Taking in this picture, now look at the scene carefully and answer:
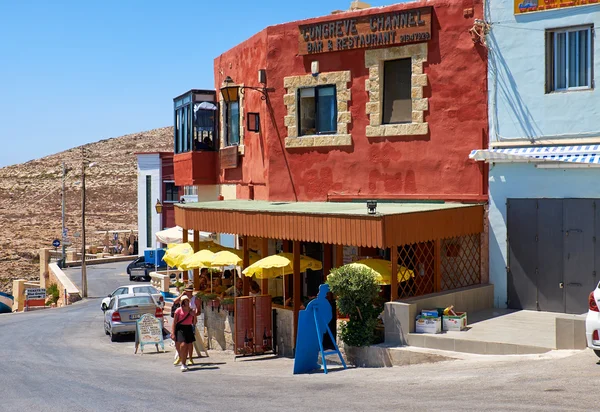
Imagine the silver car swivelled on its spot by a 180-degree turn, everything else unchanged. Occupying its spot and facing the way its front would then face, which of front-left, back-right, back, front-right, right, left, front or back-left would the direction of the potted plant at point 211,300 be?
front-left

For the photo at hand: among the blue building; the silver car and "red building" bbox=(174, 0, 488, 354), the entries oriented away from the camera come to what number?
1

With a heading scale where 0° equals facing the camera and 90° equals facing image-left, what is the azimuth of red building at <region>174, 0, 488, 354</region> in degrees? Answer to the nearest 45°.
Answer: approximately 45°

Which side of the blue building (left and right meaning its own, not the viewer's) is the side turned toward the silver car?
right

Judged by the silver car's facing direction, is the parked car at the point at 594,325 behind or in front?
behind

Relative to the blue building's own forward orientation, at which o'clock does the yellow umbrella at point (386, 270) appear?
The yellow umbrella is roughly at 2 o'clock from the blue building.

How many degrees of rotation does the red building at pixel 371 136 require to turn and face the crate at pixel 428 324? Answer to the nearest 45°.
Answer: approximately 45° to its left

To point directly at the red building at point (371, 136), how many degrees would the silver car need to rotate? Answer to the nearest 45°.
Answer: approximately 135° to its right

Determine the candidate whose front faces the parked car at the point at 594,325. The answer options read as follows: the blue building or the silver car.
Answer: the blue building

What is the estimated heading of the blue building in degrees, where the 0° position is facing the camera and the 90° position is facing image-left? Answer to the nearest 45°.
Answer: approximately 0°

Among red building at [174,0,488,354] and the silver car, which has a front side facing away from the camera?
the silver car

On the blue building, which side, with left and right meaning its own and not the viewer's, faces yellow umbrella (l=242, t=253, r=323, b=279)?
right
